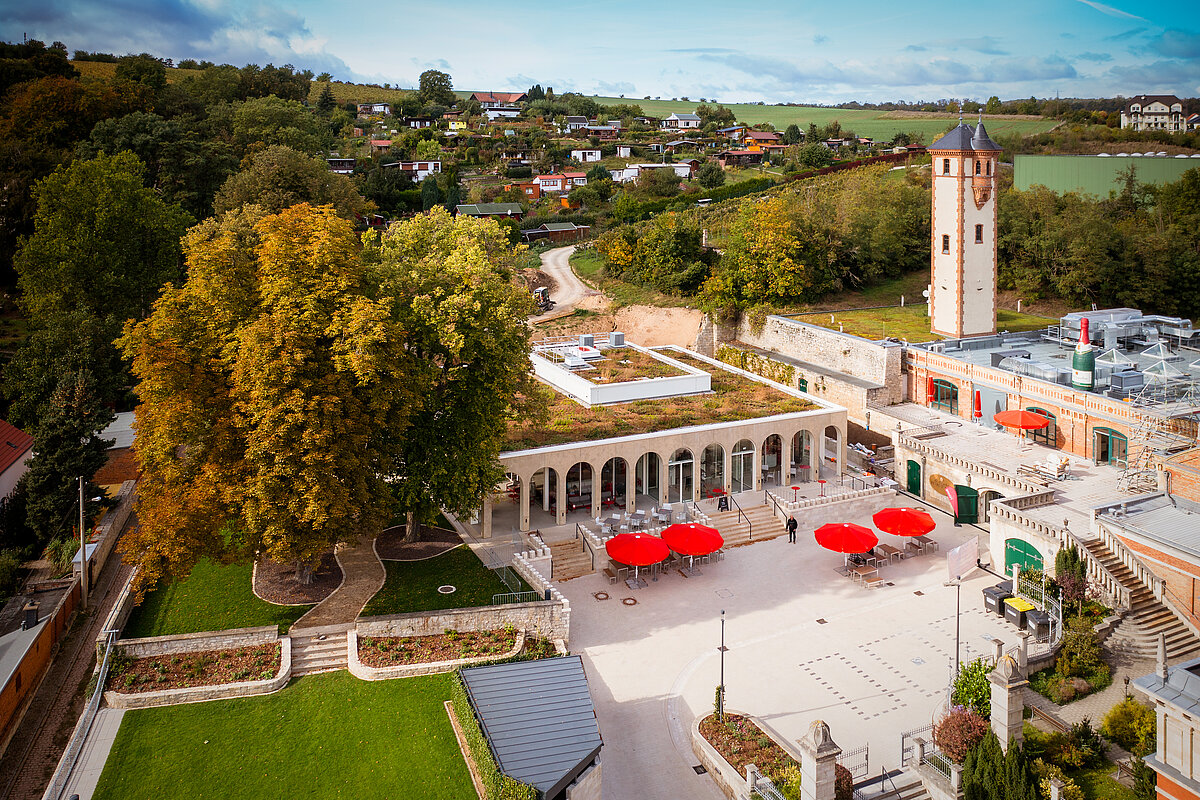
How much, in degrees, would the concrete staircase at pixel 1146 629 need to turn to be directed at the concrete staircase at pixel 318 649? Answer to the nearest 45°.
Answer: approximately 90° to its right

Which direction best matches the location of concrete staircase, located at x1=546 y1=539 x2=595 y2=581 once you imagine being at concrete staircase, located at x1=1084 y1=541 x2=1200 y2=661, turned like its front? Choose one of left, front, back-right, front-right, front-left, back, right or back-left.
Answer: back-right

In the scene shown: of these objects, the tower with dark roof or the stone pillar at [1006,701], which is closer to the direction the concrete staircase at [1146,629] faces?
the stone pillar

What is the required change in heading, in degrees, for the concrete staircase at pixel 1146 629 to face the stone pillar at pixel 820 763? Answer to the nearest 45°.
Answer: approximately 90° to its right

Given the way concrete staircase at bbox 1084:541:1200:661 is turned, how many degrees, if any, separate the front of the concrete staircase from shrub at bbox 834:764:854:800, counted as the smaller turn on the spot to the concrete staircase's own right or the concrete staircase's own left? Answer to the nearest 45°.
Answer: approximately 90° to the concrete staircase's own right
